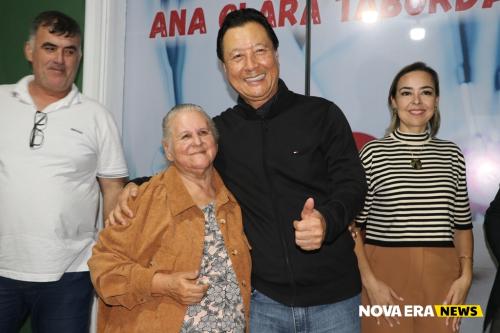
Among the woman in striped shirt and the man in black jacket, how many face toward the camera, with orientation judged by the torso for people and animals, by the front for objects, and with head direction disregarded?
2

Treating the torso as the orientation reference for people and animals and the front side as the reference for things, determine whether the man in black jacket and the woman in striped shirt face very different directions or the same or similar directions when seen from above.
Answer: same or similar directions

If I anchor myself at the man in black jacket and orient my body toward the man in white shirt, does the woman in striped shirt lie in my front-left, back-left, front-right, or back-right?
back-right

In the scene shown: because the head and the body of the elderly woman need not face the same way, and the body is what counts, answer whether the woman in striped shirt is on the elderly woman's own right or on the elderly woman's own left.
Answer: on the elderly woman's own left

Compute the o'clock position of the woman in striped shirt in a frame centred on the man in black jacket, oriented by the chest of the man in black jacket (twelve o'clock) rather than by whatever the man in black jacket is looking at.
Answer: The woman in striped shirt is roughly at 8 o'clock from the man in black jacket.

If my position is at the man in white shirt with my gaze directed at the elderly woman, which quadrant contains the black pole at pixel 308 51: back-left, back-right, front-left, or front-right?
front-left

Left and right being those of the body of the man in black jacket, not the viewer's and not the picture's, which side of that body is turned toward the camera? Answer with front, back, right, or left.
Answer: front

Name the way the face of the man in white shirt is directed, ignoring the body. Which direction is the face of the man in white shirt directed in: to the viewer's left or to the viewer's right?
to the viewer's right

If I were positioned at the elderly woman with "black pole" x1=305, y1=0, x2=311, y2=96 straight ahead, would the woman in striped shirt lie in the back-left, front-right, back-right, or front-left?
front-right

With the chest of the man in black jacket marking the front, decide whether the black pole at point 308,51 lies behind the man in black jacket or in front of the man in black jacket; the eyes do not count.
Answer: behind

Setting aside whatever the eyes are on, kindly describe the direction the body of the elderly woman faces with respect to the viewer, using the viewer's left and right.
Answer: facing the viewer and to the right of the viewer

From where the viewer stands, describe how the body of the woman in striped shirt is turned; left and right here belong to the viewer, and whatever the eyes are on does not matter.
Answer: facing the viewer
